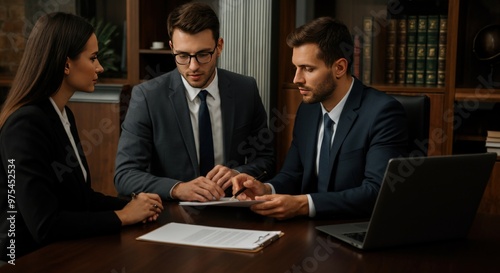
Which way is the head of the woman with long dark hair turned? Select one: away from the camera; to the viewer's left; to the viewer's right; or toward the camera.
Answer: to the viewer's right

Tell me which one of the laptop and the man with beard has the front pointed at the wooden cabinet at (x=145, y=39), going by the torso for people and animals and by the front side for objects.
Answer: the laptop

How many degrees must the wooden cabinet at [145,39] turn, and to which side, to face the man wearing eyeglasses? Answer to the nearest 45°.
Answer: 0° — it already faces them

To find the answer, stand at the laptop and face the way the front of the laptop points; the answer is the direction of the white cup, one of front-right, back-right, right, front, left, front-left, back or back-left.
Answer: front

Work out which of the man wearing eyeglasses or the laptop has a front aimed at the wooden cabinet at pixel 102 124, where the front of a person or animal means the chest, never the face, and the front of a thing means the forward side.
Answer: the laptop

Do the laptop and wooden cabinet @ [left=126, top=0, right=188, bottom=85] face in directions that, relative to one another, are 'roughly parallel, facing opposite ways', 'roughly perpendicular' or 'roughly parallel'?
roughly parallel, facing opposite ways

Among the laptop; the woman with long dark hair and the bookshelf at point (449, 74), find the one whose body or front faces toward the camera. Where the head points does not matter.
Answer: the bookshelf

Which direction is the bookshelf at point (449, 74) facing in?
toward the camera

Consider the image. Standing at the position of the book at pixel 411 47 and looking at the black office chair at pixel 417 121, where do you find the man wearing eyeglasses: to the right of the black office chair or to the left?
right

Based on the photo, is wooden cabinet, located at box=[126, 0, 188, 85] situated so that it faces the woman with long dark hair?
yes

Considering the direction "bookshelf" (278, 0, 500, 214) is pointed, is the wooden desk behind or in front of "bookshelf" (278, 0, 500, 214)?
in front

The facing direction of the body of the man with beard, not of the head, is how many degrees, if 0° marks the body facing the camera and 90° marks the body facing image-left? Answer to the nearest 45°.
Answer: approximately 45°

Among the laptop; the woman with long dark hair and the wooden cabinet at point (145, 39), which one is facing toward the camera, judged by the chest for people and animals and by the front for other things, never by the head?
the wooden cabinet

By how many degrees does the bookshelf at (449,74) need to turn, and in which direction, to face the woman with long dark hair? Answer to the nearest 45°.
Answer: approximately 45° to its right

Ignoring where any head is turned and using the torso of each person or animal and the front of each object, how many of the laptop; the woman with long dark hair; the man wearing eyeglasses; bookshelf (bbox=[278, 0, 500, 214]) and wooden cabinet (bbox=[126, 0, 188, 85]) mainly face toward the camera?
3

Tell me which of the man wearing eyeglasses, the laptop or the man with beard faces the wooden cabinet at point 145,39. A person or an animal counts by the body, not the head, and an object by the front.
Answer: the laptop

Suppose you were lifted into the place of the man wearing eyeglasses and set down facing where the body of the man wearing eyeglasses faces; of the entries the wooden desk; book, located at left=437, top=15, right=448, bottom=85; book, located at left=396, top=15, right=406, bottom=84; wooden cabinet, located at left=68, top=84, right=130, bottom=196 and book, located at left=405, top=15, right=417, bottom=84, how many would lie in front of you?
1

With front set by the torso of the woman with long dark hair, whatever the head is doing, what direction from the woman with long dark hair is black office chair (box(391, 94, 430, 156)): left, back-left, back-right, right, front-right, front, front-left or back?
front
